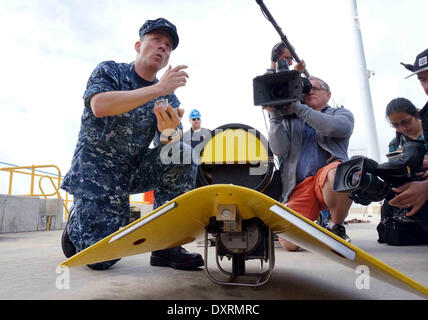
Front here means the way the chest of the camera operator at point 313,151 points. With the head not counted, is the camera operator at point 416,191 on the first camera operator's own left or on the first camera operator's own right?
on the first camera operator's own left

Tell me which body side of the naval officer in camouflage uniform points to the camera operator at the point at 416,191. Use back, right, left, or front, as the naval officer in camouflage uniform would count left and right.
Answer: front

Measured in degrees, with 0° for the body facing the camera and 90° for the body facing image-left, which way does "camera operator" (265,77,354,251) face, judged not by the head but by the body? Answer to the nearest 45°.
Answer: approximately 45°

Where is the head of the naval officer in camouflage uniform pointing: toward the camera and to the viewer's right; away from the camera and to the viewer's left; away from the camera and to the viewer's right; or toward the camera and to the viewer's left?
toward the camera and to the viewer's right

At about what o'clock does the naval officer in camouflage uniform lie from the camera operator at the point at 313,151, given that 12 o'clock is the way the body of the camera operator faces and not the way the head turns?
The naval officer in camouflage uniform is roughly at 12 o'clock from the camera operator.

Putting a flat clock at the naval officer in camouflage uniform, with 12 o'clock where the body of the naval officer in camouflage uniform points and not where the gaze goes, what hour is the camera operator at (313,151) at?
The camera operator is roughly at 10 o'clock from the naval officer in camouflage uniform.

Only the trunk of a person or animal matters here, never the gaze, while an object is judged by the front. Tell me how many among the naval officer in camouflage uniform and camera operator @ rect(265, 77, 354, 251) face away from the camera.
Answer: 0

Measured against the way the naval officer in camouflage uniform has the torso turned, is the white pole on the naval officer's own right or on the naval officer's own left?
on the naval officer's own left

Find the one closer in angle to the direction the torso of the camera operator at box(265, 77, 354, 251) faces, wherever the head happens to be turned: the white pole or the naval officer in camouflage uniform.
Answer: the naval officer in camouflage uniform

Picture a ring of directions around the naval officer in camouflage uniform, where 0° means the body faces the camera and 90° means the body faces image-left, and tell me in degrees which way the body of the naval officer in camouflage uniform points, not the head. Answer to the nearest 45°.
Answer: approximately 315°

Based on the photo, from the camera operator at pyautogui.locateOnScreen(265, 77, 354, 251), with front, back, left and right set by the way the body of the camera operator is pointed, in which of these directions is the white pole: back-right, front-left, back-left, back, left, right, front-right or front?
back-right
